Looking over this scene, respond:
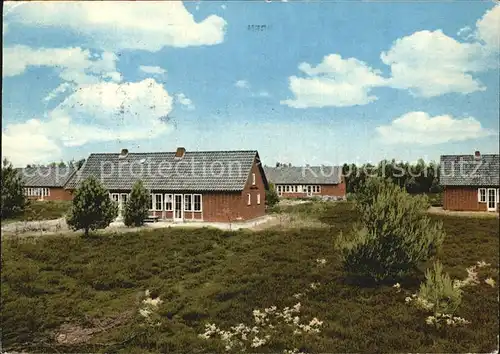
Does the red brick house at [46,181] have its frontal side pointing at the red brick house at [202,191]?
no

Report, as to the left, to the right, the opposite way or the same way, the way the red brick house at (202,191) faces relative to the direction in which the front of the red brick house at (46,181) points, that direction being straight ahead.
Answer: the same way

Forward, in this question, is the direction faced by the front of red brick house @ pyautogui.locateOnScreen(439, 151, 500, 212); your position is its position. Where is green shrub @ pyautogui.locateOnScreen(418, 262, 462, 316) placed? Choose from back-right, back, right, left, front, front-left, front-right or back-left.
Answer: front

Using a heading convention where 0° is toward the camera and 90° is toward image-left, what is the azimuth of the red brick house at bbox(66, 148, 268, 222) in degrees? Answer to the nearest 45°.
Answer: approximately 0°

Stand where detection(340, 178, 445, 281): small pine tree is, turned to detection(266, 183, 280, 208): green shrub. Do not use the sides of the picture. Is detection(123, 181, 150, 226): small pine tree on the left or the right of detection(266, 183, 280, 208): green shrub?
left

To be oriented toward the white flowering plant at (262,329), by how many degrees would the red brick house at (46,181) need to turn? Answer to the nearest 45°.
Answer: approximately 45° to its left

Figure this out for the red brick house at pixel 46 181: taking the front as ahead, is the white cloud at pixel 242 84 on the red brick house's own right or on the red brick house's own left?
on the red brick house's own left

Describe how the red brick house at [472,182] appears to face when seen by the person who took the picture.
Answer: facing the viewer

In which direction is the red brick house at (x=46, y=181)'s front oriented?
toward the camera
